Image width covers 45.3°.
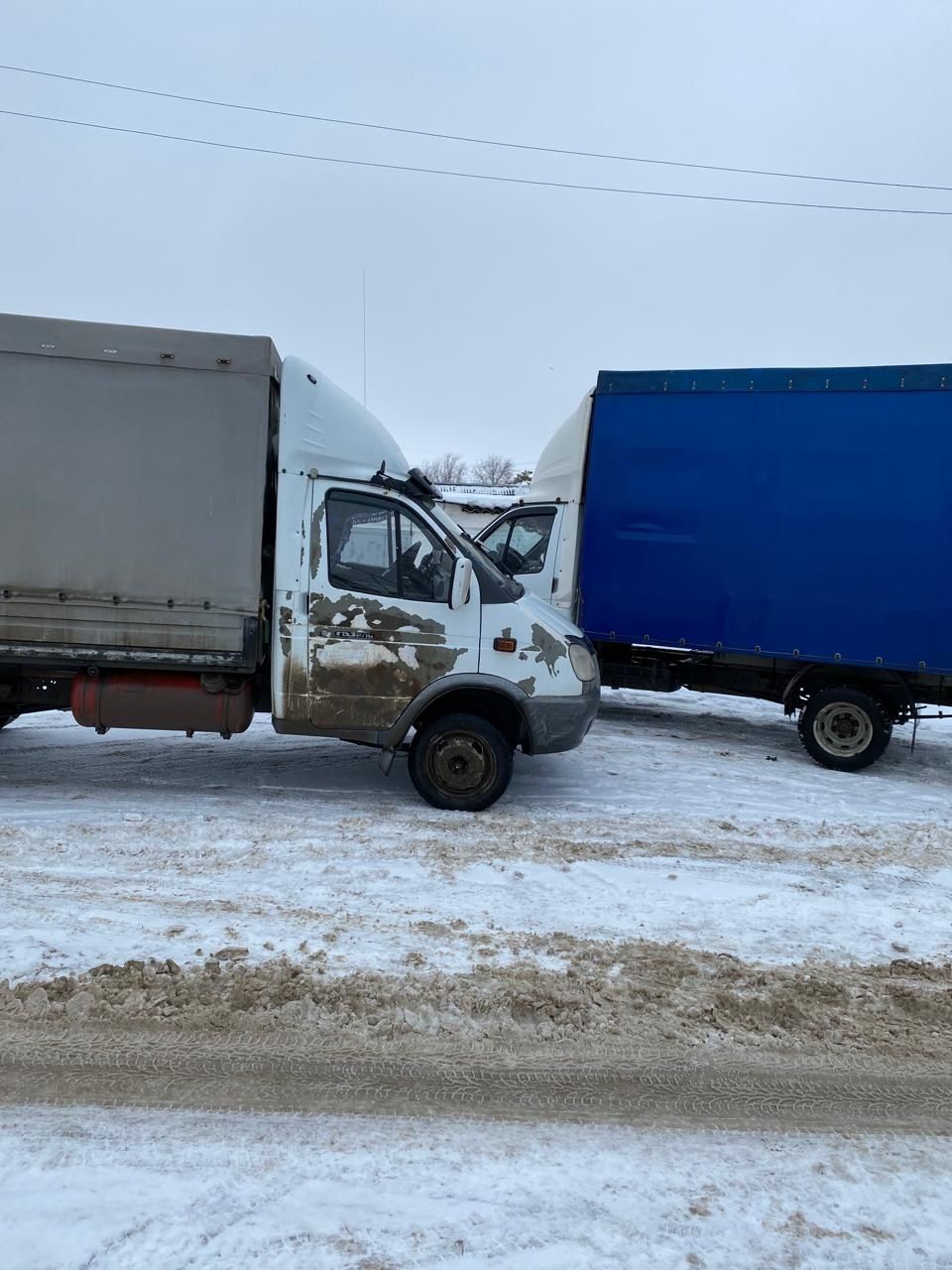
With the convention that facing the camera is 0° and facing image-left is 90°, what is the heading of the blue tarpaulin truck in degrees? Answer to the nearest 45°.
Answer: approximately 90°

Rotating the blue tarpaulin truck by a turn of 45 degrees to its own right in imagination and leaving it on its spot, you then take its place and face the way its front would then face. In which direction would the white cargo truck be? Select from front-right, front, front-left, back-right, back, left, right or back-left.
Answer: left

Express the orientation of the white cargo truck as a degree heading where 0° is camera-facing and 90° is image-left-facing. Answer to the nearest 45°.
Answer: approximately 270°
